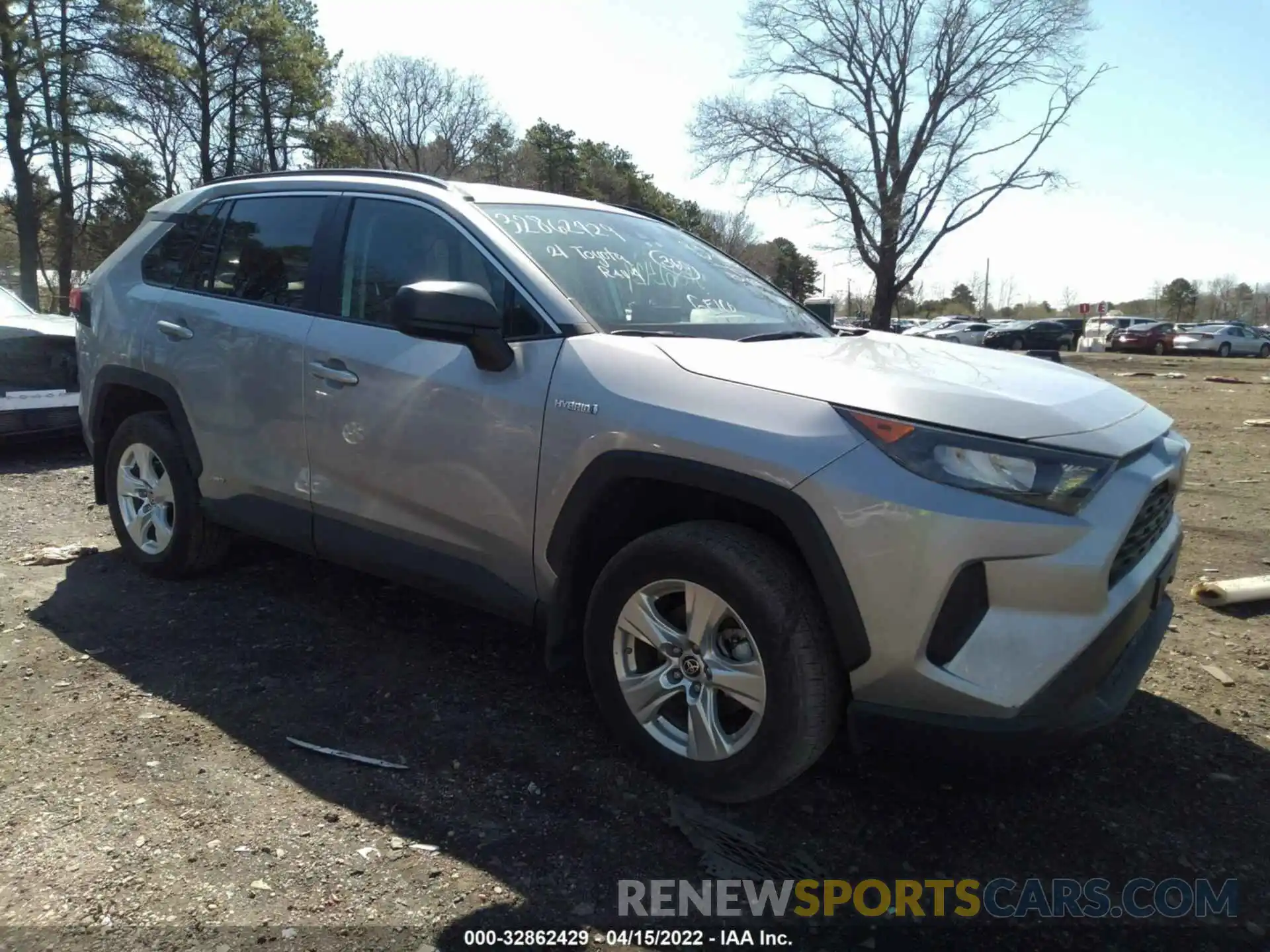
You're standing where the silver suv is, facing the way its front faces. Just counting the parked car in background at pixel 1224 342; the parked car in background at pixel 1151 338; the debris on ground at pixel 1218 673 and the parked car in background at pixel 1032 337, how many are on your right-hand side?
0

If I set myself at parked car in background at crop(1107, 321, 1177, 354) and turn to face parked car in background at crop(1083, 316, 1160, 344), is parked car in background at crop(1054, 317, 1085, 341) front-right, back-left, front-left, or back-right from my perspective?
front-left

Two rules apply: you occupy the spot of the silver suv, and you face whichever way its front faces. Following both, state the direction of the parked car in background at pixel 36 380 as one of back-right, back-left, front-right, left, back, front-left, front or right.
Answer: back

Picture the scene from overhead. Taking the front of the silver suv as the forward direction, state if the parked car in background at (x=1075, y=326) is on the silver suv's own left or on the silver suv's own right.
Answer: on the silver suv's own left

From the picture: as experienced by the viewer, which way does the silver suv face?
facing the viewer and to the right of the viewer

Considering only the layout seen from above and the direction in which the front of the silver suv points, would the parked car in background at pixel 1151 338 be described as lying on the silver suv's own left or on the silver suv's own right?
on the silver suv's own left

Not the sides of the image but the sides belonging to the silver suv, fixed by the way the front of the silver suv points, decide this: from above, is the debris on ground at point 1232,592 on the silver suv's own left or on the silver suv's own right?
on the silver suv's own left

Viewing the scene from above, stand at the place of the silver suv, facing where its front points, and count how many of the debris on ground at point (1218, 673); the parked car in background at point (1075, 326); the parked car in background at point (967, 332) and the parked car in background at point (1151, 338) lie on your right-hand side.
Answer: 0

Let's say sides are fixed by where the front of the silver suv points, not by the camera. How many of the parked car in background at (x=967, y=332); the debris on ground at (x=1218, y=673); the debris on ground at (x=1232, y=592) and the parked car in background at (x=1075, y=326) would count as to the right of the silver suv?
0

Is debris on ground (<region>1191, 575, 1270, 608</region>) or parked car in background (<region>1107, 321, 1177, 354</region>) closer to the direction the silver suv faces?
the debris on ground

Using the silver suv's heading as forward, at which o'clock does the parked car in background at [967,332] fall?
The parked car in background is roughly at 8 o'clock from the silver suv.

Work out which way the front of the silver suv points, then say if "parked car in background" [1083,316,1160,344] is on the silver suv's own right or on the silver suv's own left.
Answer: on the silver suv's own left

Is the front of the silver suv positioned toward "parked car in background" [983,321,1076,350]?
no
